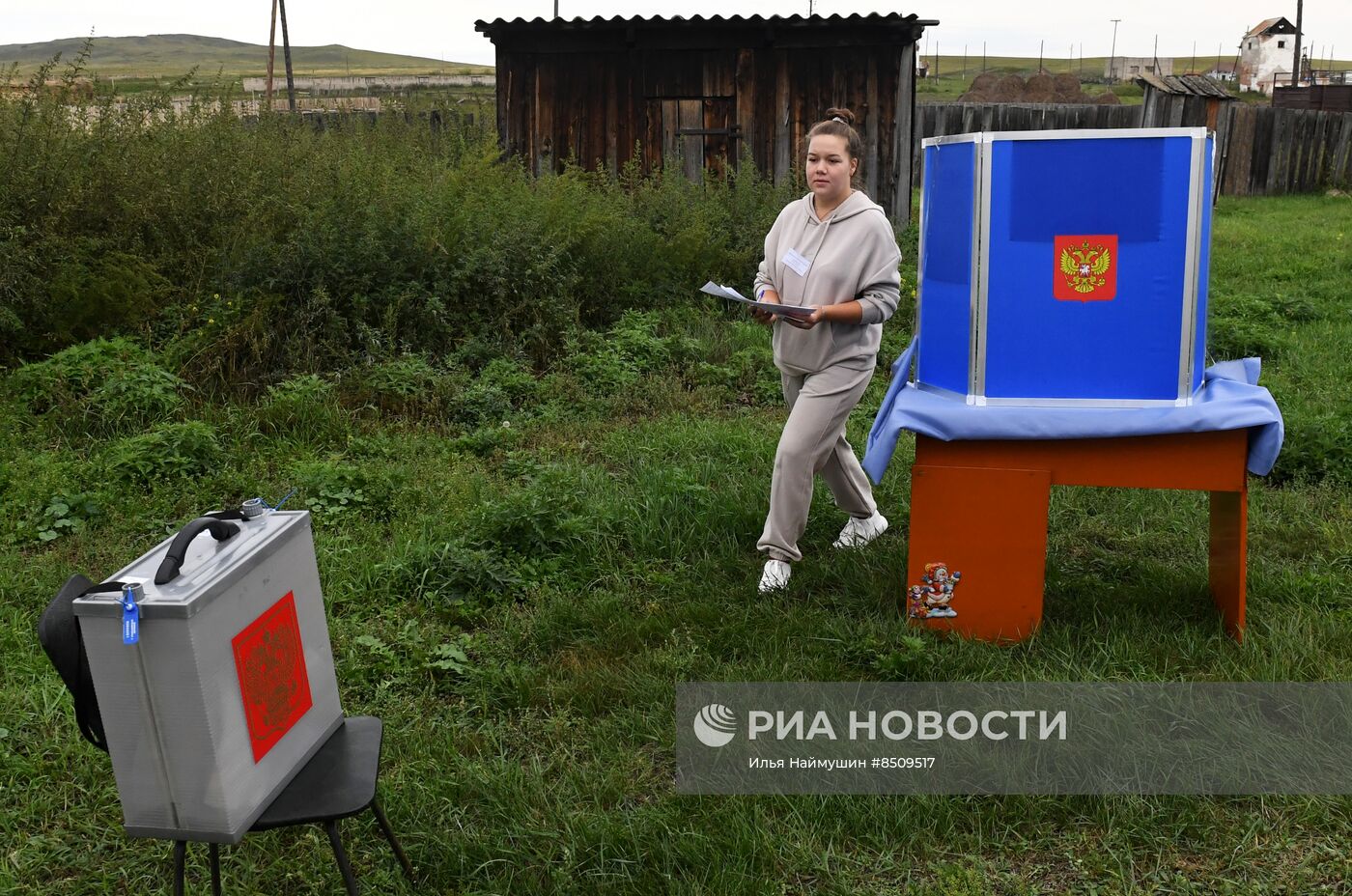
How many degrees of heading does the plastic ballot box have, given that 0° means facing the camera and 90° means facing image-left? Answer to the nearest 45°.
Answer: approximately 315°

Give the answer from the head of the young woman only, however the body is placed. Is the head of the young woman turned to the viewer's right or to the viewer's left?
to the viewer's left

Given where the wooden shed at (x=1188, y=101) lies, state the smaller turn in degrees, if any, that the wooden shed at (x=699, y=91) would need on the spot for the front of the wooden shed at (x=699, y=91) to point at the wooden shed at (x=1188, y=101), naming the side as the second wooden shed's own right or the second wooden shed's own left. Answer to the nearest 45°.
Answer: approximately 135° to the second wooden shed's own left

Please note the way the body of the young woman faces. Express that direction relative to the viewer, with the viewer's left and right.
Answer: facing the viewer and to the left of the viewer

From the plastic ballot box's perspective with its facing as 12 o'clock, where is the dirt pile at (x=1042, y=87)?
The dirt pile is roughly at 9 o'clock from the plastic ballot box.

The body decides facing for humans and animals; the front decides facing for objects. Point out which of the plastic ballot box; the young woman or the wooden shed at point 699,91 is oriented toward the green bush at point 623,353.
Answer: the wooden shed

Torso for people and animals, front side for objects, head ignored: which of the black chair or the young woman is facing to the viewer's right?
the black chair

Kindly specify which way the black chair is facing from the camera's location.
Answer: facing to the right of the viewer

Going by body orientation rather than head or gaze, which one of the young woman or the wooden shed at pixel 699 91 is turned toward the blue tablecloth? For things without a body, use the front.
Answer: the wooden shed

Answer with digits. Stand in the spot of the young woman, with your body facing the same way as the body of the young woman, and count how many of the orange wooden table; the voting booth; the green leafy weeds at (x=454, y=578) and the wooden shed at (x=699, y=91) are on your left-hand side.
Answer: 2
